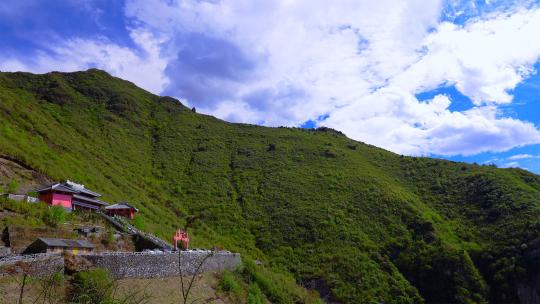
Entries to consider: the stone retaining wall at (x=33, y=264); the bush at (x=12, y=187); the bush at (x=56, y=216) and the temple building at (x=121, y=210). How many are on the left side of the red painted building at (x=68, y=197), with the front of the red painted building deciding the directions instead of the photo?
1

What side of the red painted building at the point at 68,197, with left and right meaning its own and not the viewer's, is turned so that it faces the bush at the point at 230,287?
front

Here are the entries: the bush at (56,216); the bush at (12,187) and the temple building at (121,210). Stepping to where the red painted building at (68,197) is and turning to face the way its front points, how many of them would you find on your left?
1

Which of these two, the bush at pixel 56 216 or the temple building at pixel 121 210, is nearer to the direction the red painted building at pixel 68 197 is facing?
the bush

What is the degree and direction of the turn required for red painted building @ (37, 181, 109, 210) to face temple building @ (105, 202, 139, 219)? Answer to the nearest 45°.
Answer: approximately 90° to its left

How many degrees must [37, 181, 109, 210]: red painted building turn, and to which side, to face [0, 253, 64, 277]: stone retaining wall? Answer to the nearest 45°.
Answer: approximately 45° to its right

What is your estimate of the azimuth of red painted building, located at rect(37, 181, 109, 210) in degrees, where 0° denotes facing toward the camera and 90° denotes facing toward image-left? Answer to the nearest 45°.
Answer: approximately 315°

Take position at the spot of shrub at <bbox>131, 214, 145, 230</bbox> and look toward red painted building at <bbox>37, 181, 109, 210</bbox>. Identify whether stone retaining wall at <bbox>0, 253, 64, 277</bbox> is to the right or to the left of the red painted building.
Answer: left

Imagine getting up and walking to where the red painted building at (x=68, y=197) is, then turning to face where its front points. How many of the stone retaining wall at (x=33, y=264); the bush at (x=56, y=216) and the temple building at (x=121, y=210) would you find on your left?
1

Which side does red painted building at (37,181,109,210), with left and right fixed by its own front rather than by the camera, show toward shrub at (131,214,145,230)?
left

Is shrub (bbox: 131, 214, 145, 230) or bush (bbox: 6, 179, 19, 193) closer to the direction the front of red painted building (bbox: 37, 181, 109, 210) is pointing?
the shrub

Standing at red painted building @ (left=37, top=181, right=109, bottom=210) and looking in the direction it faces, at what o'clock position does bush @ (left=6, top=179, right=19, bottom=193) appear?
The bush is roughly at 4 o'clock from the red painted building.

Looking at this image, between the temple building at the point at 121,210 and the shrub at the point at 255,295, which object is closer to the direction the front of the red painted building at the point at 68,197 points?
the shrub
